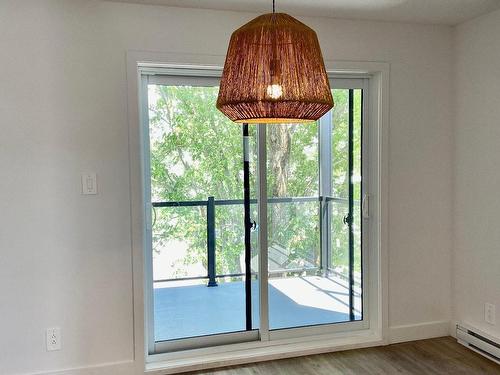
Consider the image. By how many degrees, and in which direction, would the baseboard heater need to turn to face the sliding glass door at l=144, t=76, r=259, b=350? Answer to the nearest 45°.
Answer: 0° — it already faces it

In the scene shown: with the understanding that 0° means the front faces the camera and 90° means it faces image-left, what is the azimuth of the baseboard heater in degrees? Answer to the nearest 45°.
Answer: approximately 45°

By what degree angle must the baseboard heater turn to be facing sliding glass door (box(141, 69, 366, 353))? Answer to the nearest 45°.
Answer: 0° — it already faces it

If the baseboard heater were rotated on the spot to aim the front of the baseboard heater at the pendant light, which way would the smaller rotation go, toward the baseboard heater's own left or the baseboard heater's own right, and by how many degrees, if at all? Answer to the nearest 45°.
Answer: approximately 45° to the baseboard heater's own left
